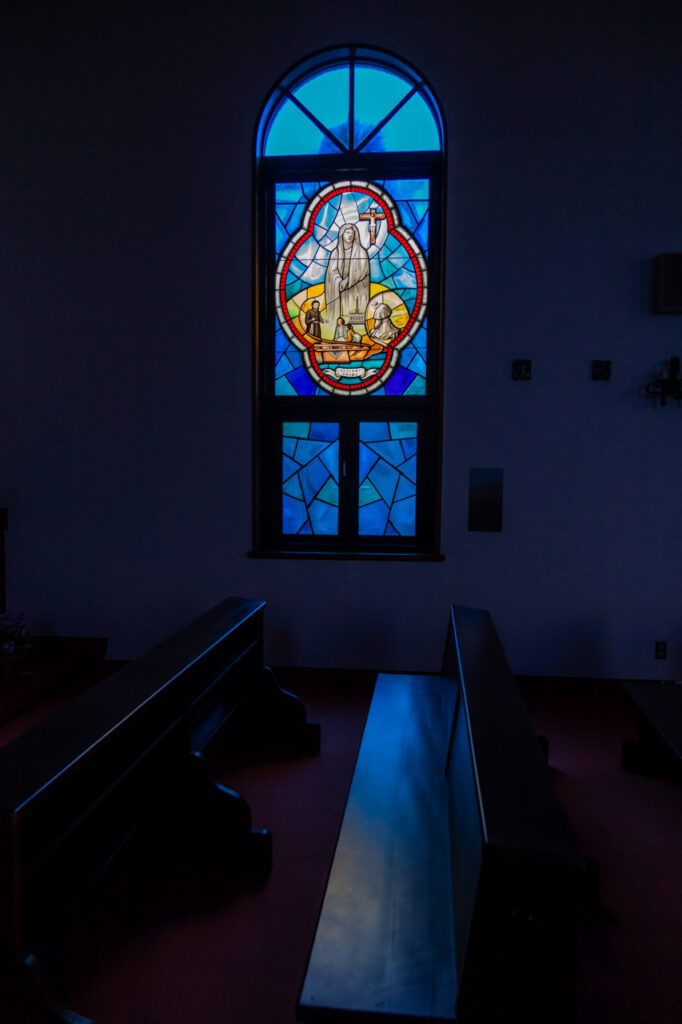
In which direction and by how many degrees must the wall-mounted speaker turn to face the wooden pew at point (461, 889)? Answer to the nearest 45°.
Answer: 0° — it already faces it

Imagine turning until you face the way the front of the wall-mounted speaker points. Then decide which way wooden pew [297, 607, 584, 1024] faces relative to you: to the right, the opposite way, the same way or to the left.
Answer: to the right

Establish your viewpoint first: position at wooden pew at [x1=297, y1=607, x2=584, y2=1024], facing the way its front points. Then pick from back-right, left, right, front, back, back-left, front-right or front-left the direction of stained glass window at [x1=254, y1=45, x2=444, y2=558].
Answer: right

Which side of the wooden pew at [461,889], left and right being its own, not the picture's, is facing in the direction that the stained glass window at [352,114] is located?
right

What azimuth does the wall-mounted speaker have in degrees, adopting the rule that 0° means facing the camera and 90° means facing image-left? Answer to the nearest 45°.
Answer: approximately 0°

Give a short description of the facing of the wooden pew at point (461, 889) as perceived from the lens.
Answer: facing to the left of the viewer

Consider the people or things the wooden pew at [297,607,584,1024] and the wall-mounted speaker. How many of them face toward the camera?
1

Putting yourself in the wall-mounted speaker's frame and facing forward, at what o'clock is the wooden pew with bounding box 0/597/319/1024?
The wooden pew is roughly at 1 o'clock from the wall-mounted speaker.

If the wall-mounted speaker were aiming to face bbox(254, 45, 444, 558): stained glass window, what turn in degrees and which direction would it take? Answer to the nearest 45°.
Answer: approximately 90° to its right

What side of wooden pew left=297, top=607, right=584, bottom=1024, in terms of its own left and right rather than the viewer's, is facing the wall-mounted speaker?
right

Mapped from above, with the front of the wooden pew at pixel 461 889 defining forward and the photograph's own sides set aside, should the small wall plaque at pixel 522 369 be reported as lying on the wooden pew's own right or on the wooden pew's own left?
on the wooden pew's own right
